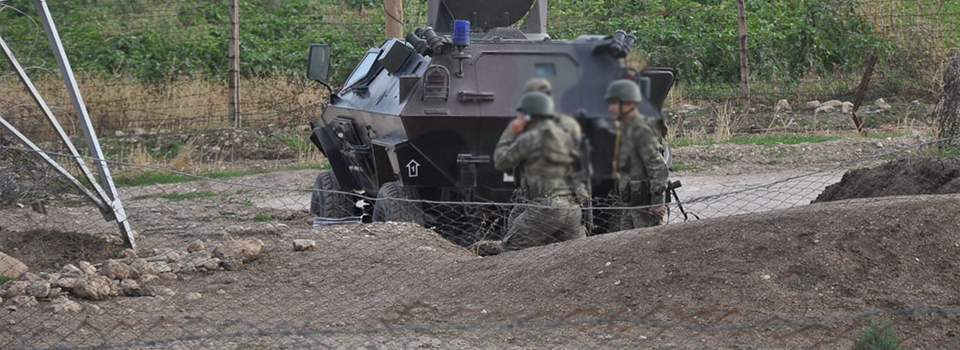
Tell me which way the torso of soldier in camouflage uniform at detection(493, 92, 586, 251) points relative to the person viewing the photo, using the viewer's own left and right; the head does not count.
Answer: facing away from the viewer and to the left of the viewer

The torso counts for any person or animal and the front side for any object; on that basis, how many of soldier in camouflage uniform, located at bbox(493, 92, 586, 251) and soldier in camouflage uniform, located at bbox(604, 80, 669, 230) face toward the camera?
0

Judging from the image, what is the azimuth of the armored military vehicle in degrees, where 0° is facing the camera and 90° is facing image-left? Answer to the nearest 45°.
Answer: approximately 45°

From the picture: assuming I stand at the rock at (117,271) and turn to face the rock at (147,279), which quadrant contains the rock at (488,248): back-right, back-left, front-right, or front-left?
front-left
